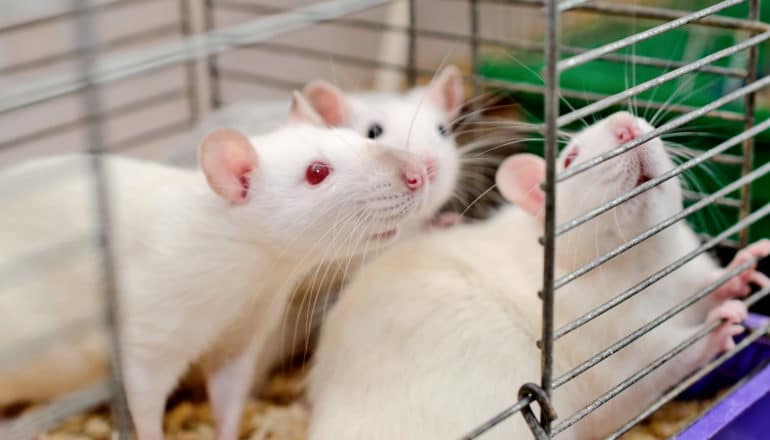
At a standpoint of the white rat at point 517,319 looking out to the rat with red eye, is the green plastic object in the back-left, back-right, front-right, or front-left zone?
back-right

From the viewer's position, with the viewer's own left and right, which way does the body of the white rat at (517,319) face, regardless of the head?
facing to the right of the viewer
